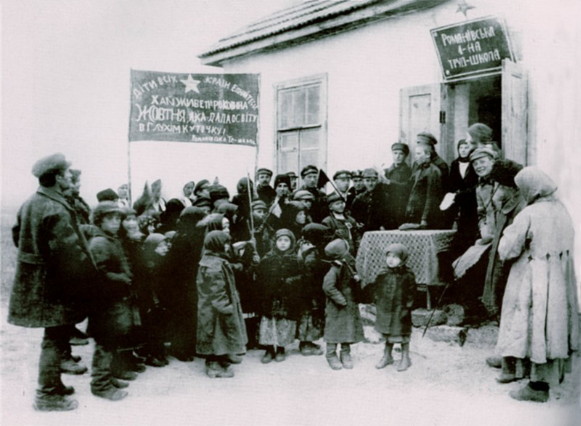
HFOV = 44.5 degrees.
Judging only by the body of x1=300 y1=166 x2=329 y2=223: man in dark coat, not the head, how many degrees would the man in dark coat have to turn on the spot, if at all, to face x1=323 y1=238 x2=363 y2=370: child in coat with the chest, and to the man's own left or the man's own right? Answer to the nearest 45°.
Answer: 0° — they already face them

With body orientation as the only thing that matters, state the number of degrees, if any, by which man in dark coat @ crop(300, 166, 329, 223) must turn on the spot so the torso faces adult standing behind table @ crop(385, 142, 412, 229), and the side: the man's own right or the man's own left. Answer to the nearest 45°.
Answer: approximately 90° to the man's own left

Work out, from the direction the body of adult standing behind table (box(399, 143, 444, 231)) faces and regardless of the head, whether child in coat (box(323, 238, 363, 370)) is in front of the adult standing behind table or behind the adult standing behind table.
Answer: in front

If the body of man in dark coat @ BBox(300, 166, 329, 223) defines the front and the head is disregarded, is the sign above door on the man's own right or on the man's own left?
on the man's own left

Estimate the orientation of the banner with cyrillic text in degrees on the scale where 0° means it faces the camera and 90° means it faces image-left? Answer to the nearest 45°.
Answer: approximately 0°

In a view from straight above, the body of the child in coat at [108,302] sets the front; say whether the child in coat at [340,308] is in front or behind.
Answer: in front
